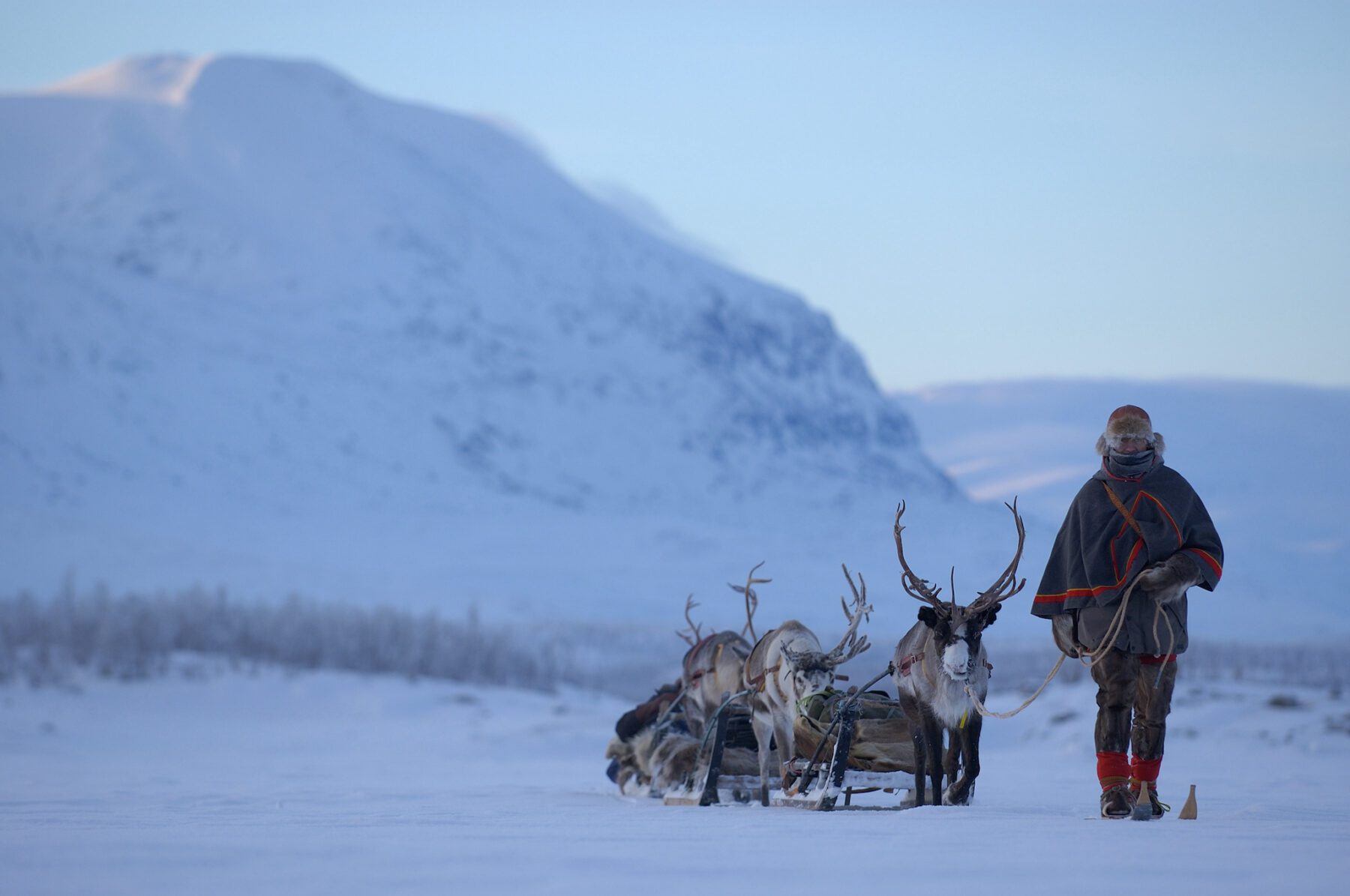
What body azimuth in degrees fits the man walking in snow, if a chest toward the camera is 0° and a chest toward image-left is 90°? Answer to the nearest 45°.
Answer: approximately 0°

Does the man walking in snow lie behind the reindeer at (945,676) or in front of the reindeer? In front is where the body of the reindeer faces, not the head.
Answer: in front

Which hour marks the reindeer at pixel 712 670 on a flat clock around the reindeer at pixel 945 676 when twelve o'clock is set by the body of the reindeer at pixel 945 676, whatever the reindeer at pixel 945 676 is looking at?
the reindeer at pixel 712 670 is roughly at 5 o'clock from the reindeer at pixel 945 676.

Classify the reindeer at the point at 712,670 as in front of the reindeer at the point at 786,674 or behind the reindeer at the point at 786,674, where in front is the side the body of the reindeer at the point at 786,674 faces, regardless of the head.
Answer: behind

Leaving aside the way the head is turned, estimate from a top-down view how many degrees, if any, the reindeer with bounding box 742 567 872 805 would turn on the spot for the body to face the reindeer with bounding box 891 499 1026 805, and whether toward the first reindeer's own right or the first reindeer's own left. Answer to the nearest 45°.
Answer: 0° — it already faces it

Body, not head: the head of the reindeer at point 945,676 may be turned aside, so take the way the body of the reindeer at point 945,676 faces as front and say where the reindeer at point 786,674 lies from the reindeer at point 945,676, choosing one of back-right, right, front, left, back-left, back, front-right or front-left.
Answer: back-right

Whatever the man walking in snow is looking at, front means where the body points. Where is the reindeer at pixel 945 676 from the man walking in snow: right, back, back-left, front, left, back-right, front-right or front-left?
back-right

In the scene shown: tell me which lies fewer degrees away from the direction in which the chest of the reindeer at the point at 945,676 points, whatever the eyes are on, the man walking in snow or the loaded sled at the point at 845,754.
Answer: the man walking in snow

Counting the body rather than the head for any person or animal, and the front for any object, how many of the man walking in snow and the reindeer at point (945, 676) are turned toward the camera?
2
